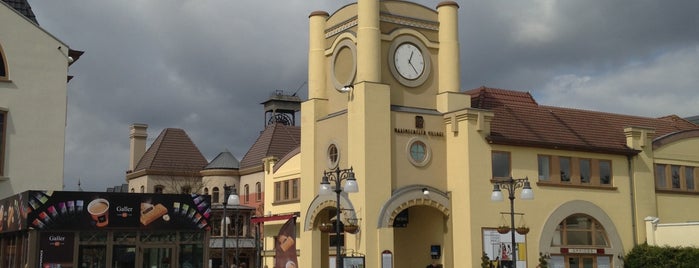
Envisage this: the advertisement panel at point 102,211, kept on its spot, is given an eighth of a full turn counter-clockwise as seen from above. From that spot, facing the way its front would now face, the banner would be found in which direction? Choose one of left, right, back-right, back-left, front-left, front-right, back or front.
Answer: left

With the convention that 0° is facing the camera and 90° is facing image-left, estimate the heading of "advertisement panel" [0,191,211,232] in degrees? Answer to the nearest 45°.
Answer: approximately 0°

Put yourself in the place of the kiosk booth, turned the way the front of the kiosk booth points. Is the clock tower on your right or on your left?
on your left

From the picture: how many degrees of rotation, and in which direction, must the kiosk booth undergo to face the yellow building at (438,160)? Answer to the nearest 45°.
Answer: approximately 90° to its left

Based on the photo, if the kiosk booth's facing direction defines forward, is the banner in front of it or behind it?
behind
